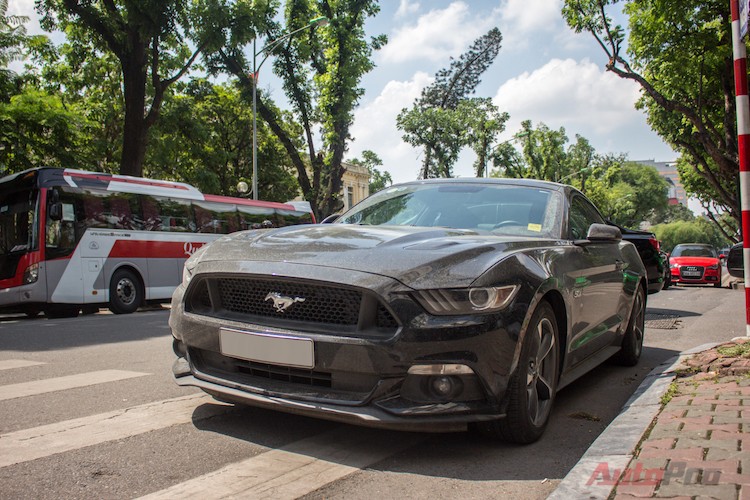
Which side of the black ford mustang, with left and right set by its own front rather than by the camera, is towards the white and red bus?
right

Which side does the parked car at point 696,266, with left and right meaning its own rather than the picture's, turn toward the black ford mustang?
front

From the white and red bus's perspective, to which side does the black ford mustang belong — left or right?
on its left

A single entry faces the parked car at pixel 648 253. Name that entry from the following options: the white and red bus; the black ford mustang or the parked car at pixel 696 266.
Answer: the parked car at pixel 696 266

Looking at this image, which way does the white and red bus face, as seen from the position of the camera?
facing the viewer and to the left of the viewer

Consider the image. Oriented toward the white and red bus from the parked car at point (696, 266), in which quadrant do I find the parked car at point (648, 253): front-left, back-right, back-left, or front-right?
front-left

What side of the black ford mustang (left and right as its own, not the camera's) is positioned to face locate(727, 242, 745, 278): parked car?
back

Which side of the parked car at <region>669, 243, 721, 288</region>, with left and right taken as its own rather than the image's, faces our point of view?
front

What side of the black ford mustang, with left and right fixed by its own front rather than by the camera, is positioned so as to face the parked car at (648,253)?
back

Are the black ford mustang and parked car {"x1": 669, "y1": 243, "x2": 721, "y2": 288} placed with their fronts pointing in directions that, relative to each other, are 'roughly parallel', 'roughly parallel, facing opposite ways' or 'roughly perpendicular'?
roughly parallel

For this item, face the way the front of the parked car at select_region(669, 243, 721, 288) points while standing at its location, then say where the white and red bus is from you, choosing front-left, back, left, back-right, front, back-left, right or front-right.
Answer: front-right

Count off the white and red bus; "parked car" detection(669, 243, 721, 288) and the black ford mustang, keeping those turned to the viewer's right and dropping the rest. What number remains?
0

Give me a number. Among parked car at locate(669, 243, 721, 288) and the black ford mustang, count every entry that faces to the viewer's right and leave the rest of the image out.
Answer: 0
